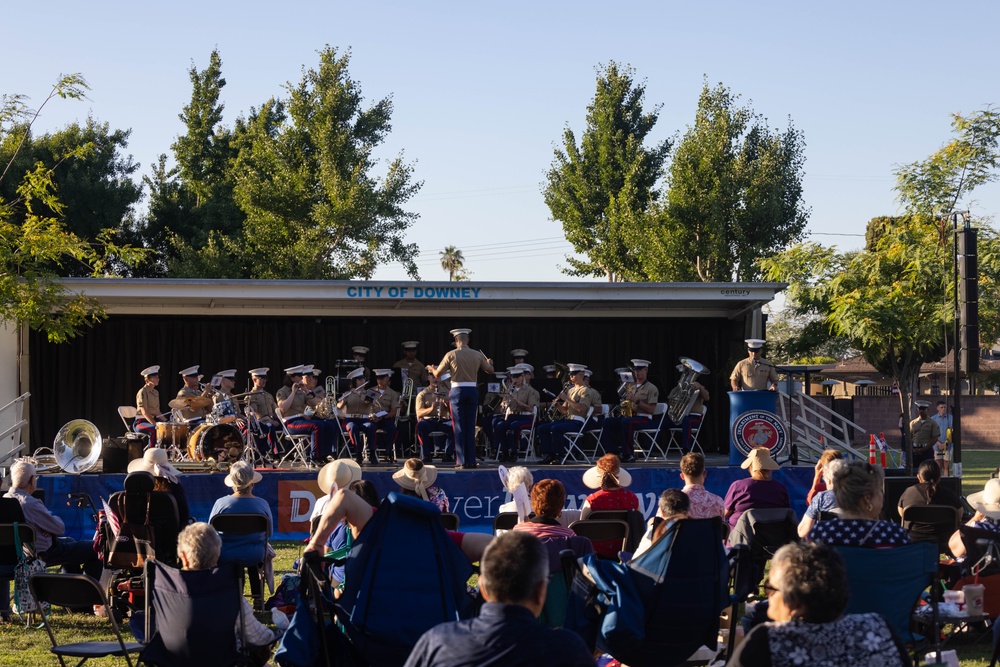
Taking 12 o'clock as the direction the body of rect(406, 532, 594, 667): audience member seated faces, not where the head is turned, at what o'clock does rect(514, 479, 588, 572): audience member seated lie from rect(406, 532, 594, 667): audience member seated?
rect(514, 479, 588, 572): audience member seated is roughly at 12 o'clock from rect(406, 532, 594, 667): audience member seated.

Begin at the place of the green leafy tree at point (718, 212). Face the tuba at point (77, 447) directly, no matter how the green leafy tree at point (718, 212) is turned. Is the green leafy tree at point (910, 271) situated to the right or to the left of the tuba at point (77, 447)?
left

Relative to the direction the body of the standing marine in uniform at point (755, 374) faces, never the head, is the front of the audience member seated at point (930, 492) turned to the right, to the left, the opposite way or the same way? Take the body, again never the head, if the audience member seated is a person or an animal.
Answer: the opposite way

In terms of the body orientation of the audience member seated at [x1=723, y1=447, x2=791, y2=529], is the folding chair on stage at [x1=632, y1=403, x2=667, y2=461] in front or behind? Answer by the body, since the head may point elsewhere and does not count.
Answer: in front

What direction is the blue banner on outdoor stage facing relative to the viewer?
toward the camera

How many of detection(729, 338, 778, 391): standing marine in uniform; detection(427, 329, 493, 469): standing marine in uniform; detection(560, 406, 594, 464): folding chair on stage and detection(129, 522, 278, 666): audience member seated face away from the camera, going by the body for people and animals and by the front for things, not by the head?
2

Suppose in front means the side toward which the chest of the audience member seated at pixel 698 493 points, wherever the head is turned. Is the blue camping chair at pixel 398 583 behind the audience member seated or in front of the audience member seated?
behind

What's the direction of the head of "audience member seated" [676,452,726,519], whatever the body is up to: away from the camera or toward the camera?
away from the camera

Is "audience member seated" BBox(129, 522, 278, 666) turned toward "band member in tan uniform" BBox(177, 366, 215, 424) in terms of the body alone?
yes

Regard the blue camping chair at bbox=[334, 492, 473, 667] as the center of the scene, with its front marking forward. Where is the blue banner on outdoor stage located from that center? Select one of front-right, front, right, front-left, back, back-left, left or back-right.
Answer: front

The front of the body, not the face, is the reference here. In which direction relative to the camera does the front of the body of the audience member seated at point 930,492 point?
away from the camera
